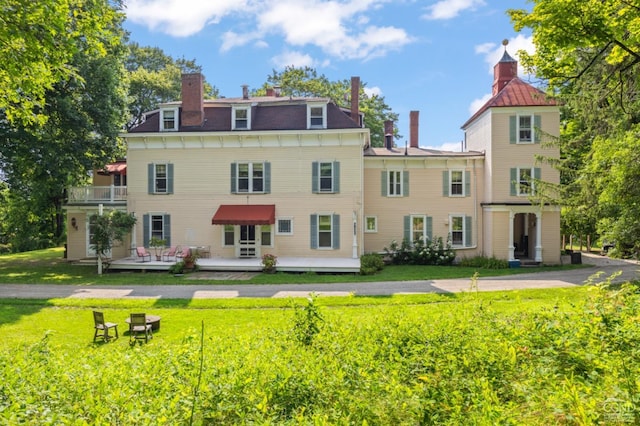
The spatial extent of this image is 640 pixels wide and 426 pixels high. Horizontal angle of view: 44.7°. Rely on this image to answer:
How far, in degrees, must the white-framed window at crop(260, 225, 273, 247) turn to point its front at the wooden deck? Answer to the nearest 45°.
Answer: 0° — it already faces it

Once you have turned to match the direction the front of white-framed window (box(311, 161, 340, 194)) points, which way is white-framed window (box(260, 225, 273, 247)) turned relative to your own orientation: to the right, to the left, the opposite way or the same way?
the same way

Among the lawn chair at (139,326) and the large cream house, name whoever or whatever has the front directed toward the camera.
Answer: the large cream house

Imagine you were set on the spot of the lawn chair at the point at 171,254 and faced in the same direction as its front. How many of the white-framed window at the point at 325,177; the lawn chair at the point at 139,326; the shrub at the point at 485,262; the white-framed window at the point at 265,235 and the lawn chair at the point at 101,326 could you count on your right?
0

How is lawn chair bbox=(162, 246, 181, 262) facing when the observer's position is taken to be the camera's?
facing the viewer and to the left of the viewer

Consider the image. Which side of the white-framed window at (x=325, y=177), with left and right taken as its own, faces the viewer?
front

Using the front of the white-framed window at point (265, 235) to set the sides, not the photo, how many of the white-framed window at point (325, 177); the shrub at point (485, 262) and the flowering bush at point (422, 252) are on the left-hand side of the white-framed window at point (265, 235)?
3

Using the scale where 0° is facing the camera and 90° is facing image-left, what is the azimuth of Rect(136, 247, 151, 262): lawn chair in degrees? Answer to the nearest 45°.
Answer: approximately 315°

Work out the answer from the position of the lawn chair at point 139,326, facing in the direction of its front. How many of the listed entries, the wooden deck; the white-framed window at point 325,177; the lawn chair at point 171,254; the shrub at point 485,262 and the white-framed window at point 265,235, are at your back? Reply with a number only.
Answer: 0

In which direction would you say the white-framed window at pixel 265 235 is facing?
toward the camera

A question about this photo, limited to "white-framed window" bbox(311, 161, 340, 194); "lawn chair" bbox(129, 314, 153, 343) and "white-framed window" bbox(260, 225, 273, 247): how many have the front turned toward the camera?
2

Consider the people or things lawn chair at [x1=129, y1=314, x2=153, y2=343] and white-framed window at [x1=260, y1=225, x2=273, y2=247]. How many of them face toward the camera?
1

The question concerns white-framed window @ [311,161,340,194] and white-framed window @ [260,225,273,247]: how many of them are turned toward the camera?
2

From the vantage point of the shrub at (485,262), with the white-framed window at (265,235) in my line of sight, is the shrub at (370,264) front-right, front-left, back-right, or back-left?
front-left

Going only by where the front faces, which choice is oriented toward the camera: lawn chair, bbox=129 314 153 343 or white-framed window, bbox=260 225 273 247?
the white-framed window
